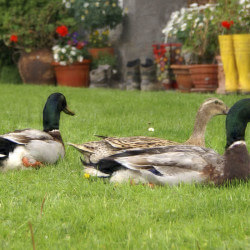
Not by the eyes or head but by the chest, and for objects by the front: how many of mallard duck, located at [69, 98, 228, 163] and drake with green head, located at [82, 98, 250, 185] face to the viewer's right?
2

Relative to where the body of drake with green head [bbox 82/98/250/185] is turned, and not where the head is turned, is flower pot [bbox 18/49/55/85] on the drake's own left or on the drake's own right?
on the drake's own left

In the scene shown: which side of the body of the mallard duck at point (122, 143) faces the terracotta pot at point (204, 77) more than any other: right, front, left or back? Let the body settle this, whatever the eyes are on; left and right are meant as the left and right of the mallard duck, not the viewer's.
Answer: left

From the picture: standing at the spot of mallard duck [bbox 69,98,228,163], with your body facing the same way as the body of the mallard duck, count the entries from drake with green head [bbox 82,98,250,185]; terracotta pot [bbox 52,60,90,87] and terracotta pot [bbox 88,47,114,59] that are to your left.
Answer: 2

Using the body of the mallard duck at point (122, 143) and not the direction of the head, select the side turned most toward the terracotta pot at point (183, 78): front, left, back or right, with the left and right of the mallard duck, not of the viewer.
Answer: left

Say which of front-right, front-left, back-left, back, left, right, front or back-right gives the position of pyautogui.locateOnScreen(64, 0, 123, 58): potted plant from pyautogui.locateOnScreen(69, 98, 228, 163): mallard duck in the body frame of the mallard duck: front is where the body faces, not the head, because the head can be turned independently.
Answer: left

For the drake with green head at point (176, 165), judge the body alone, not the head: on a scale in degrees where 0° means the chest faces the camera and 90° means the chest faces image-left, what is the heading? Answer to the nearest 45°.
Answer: approximately 270°

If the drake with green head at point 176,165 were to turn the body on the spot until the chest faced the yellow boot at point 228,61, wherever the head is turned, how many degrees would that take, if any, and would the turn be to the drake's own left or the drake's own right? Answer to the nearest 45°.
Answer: approximately 90° to the drake's own left

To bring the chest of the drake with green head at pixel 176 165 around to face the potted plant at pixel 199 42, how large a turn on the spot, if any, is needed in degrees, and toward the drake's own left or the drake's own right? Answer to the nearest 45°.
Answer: approximately 90° to the drake's own left

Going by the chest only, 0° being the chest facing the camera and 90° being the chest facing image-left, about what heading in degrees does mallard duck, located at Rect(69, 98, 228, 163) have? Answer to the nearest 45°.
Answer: approximately 270°

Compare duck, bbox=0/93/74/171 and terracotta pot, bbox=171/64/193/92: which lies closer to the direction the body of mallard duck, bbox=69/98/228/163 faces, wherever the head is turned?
the terracotta pot
